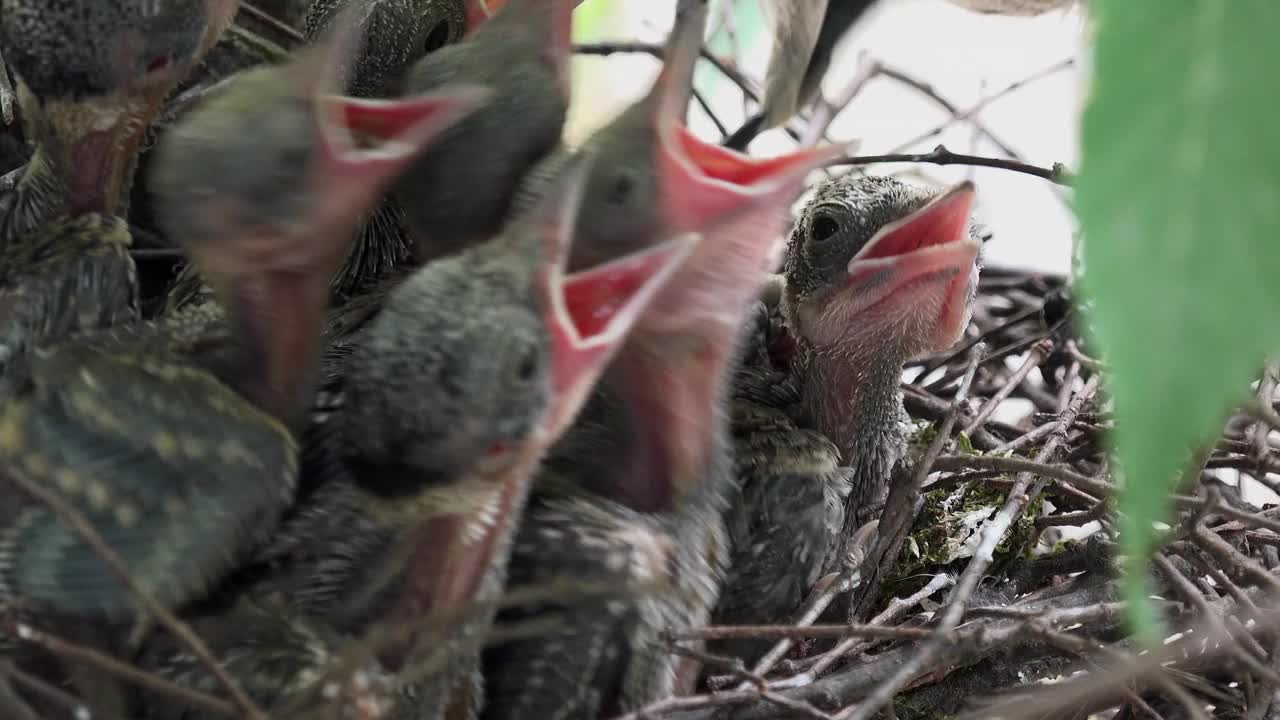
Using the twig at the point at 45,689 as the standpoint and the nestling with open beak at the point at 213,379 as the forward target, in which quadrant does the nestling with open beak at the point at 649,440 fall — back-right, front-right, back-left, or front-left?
front-right

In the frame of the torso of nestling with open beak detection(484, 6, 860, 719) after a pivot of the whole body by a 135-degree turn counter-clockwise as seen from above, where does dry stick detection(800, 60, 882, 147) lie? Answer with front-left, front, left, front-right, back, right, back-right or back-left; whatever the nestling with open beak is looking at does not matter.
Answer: front-right
